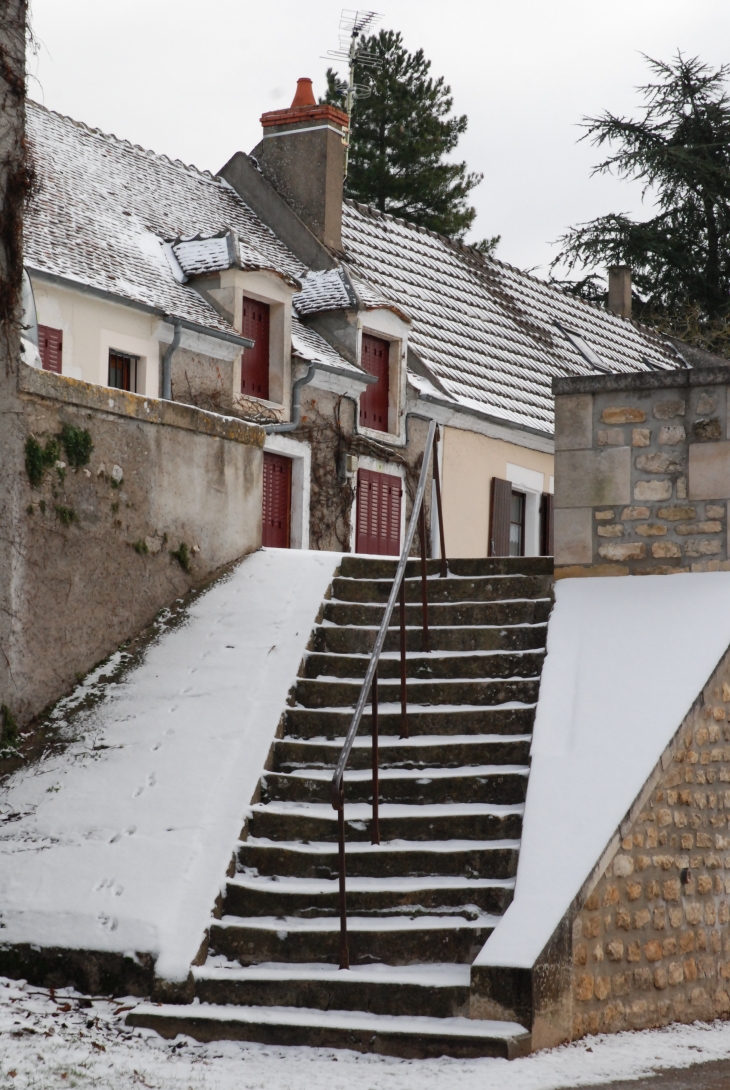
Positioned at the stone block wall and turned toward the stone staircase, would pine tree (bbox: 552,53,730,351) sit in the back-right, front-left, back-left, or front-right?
back-right

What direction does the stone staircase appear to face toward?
toward the camera

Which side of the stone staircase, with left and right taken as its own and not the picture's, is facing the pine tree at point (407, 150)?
back

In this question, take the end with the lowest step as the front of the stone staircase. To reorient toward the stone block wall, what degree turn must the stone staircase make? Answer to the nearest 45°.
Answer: approximately 135° to its left

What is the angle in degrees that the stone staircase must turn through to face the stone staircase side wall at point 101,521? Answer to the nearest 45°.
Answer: approximately 135° to its right

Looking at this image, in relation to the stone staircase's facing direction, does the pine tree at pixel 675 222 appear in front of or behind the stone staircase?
behind
